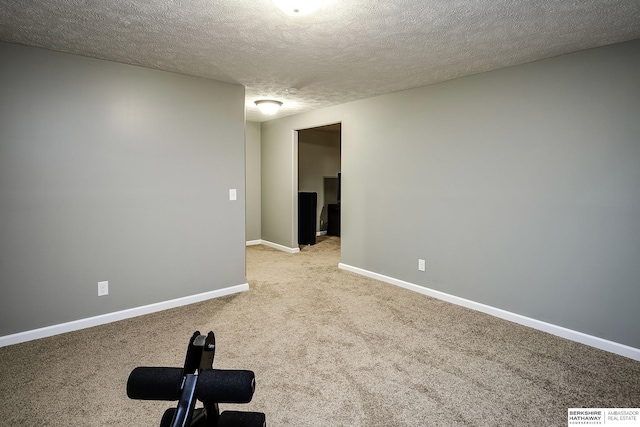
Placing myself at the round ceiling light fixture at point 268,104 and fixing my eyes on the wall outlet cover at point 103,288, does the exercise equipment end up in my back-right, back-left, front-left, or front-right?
front-left

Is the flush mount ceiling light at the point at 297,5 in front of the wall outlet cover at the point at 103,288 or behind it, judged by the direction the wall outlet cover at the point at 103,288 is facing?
in front

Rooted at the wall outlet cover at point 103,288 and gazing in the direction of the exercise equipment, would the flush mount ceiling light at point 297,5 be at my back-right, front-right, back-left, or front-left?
front-left

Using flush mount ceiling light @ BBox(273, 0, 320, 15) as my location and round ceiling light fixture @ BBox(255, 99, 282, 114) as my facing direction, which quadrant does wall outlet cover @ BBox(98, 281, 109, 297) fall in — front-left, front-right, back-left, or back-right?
front-left

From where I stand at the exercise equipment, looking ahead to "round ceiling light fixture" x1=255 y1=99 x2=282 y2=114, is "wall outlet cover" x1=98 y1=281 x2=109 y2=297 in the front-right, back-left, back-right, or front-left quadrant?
front-left

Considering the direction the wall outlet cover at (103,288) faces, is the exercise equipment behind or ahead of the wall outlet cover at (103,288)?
ahead
